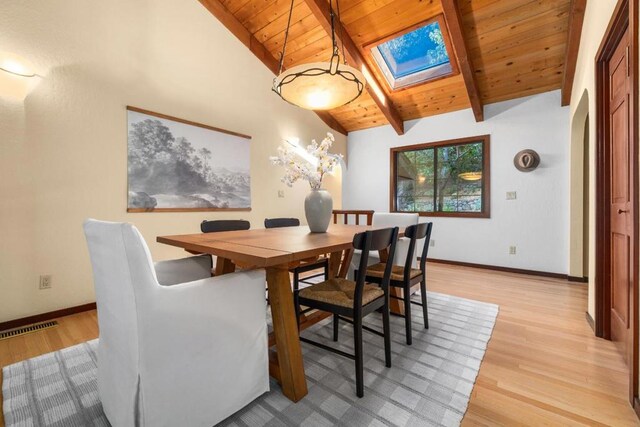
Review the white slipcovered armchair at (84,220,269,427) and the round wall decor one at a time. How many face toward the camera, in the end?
1

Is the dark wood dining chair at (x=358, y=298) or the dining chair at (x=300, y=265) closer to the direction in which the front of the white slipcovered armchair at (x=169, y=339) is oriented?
the dining chair

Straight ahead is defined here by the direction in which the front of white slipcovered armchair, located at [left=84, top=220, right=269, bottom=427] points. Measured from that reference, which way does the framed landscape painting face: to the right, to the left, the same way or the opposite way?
to the right

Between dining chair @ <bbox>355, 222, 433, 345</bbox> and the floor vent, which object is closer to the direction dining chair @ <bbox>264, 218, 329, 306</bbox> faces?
the dining chair

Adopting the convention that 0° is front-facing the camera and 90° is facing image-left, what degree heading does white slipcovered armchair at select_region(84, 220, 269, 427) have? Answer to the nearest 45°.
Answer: approximately 225°

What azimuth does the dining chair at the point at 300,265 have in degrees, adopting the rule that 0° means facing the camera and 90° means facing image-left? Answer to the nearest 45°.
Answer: approximately 315°

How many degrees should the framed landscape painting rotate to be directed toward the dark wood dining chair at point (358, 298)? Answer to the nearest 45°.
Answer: approximately 45° to its right

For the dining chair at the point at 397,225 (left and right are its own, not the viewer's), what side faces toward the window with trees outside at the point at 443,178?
back

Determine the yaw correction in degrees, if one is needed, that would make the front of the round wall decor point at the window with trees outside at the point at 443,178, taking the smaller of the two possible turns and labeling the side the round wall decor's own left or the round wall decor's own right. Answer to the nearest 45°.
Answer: approximately 90° to the round wall decor's own right

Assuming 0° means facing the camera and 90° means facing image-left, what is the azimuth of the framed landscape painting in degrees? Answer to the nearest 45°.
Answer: approximately 315°

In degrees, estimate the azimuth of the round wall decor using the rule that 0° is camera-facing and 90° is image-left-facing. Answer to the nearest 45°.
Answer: approximately 0°

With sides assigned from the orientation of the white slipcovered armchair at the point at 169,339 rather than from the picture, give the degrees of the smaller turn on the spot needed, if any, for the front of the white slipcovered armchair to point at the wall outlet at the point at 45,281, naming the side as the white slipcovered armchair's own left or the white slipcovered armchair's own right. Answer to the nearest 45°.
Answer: approximately 90° to the white slipcovered armchair's own left
